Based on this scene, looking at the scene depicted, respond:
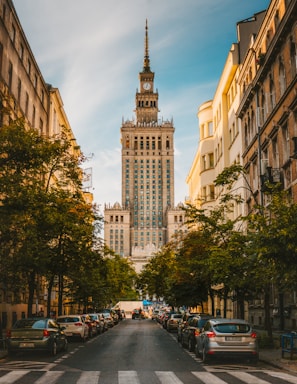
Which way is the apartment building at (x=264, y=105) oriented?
to the viewer's left

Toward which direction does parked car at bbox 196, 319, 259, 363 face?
away from the camera

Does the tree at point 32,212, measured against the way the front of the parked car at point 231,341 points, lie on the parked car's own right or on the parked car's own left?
on the parked car's own left

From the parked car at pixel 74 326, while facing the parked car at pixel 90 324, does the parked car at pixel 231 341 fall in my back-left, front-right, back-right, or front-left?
back-right

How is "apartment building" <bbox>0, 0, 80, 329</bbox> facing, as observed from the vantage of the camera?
facing to the right of the viewer

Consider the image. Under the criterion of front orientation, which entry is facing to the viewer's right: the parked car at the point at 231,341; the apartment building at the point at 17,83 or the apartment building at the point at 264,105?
the apartment building at the point at 17,83

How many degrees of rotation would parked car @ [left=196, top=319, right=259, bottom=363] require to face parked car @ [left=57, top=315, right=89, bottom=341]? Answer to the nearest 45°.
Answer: approximately 45° to its left

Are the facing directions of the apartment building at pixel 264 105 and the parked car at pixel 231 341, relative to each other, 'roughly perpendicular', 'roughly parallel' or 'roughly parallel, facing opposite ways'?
roughly perpendicular
